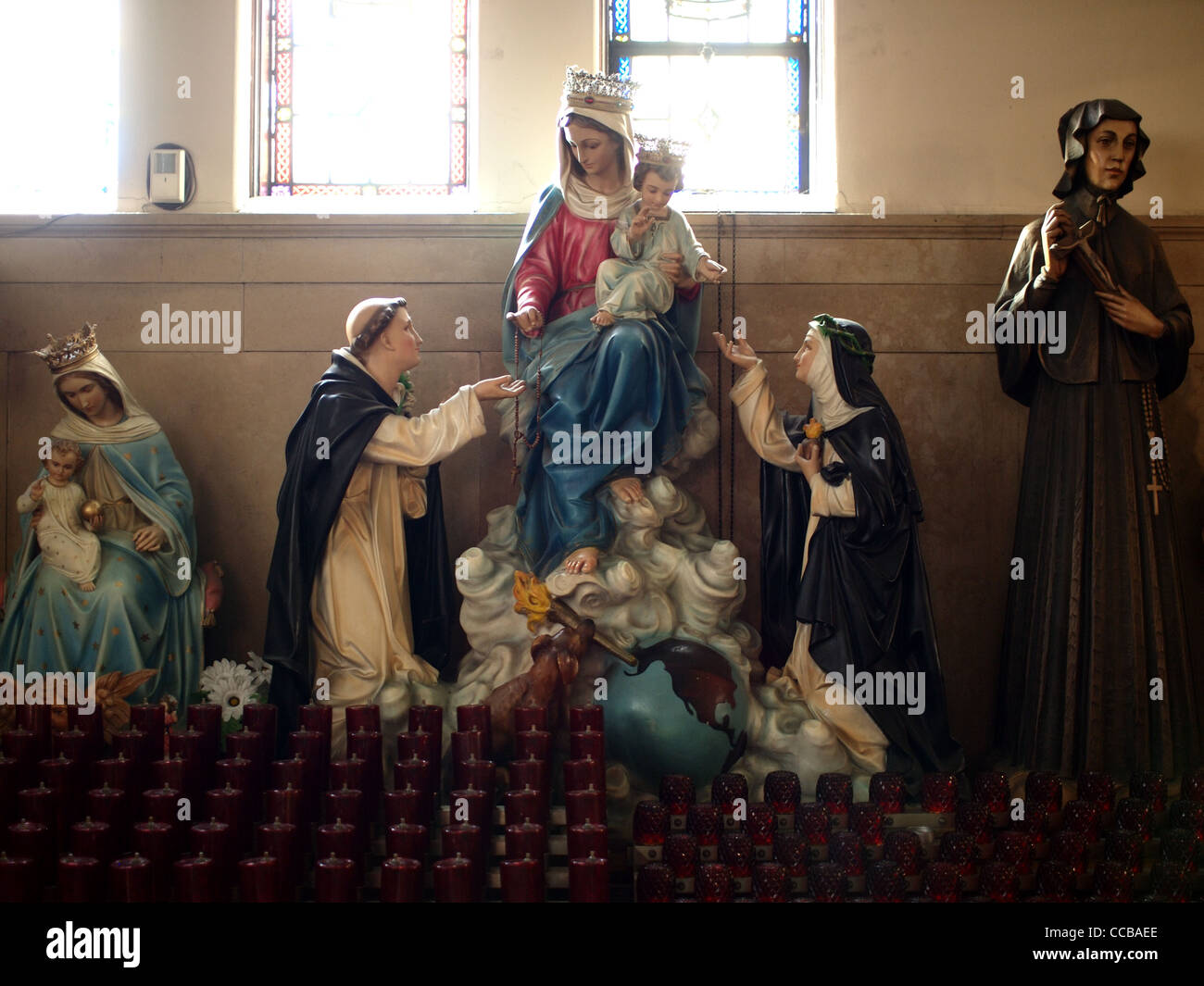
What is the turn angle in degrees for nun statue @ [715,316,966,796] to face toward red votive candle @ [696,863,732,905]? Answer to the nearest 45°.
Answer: approximately 90° to its left

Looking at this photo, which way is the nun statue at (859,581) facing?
to the viewer's left

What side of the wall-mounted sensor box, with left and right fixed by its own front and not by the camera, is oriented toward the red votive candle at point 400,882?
front

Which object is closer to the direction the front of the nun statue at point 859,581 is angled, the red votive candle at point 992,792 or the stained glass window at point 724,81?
the stained glass window

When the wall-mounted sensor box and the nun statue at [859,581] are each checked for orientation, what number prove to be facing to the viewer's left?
1

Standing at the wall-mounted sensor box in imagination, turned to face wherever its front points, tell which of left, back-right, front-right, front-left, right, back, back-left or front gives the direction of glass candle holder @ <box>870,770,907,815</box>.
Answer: front-left

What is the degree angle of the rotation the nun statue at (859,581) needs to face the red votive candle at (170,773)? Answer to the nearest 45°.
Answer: approximately 45° to its left

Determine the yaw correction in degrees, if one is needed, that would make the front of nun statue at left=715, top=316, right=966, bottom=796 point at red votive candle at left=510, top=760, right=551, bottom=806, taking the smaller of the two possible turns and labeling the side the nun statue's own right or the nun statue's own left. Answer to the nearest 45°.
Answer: approximately 45° to the nun statue's own left

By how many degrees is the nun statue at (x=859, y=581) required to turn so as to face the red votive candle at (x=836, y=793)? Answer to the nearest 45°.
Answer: approximately 90° to its left

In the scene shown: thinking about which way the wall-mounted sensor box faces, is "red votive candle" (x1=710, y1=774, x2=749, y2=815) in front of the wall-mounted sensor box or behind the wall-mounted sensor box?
in front

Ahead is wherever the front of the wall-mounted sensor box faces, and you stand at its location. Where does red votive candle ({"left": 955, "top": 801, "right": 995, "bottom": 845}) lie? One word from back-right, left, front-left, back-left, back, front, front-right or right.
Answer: front-left
